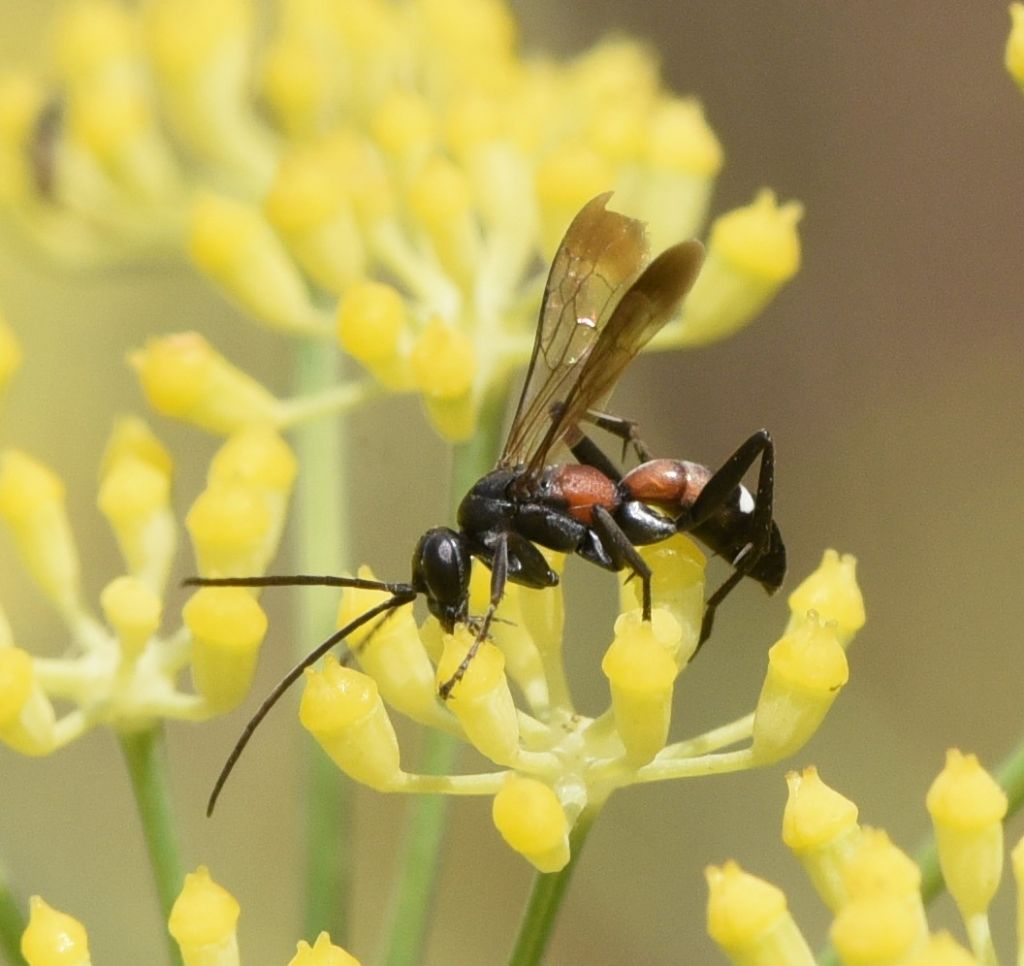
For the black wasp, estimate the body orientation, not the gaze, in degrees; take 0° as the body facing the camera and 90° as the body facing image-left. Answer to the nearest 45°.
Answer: approximately 90°
